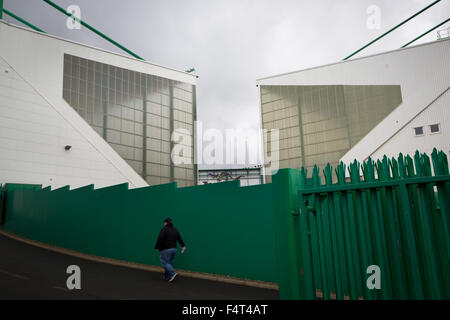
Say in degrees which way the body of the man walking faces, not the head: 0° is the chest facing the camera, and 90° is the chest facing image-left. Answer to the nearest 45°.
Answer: approximately 135°

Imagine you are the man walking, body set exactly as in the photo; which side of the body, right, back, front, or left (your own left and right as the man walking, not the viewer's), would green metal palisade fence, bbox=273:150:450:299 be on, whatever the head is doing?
back
